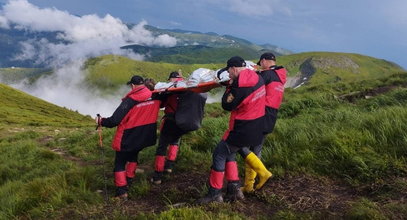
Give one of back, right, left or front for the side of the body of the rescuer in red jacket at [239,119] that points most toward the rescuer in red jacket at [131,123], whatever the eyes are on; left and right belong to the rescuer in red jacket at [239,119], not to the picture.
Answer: front

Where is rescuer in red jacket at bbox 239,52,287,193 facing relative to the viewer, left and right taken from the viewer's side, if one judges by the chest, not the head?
facing away from the viewer and to the left of the viewer

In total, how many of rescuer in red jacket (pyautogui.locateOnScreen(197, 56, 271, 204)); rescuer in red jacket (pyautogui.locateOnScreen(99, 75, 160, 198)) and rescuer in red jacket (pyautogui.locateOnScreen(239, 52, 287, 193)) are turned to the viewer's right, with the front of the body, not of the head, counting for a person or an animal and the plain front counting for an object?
0

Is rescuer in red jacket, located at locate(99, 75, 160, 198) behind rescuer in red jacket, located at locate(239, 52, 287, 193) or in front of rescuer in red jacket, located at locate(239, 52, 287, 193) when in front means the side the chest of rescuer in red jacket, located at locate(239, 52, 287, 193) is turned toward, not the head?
in front

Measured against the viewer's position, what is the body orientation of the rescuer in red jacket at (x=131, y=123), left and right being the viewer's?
facing away from the viewer and to the left of the viewer

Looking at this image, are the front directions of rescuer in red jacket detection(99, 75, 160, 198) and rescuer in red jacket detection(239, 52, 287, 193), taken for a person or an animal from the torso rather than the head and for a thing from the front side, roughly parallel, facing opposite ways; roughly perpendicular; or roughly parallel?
roughly parallel

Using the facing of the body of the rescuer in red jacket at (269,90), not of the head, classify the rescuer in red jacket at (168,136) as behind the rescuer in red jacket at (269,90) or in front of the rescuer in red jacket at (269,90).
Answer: in front

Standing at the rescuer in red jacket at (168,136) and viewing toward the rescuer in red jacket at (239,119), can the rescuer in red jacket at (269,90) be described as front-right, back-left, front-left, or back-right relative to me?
front-left

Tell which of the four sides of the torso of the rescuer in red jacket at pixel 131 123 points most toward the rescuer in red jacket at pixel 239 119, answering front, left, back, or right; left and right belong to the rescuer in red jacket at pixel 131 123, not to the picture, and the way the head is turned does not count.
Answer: back

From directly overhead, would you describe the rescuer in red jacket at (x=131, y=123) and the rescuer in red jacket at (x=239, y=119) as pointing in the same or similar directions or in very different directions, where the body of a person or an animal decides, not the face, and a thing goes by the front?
same or similar directions

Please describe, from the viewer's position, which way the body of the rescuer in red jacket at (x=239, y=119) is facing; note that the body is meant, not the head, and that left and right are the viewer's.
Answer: facing away from the viewer and to the left of the viewer

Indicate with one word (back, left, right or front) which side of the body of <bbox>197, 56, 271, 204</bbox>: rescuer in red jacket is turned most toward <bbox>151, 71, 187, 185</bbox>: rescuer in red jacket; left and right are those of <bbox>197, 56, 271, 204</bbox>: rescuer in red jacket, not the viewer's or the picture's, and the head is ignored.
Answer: front
